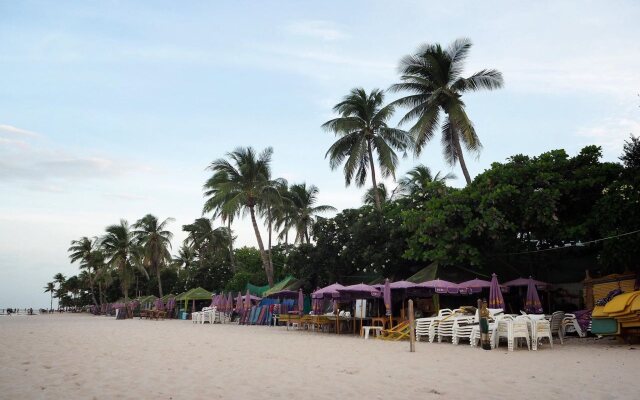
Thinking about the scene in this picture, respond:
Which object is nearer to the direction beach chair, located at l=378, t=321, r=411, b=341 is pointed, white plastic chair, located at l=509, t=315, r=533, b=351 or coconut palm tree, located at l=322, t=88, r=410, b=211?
the coconut palm tree

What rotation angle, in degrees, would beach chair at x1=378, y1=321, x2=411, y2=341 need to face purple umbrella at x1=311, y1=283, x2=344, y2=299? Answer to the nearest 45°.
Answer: approximately 45° to its right

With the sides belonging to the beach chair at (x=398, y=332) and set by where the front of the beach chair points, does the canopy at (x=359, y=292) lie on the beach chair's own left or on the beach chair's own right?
on the beach chair's own right

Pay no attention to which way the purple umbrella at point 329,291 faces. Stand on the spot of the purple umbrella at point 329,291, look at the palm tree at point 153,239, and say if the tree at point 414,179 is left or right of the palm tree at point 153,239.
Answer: right

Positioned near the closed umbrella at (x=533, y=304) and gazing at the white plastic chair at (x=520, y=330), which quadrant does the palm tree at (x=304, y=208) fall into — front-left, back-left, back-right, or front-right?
back-right

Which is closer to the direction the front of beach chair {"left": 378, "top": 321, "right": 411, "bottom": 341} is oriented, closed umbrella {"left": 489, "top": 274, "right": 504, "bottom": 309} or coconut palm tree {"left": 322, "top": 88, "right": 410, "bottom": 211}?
the coconut palm tree

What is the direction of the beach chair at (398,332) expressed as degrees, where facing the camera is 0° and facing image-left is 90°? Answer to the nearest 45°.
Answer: approximately 90°

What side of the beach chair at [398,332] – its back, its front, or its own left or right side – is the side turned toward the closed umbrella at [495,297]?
back

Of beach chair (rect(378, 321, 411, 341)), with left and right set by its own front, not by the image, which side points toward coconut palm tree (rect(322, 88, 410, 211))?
right

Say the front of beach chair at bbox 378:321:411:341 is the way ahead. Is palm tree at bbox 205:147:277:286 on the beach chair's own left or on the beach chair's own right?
on the beach chair's own right

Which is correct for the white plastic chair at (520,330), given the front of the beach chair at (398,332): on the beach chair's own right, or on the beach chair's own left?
on the beach chair's own left

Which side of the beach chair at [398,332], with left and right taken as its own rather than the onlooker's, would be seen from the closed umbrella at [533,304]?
back
